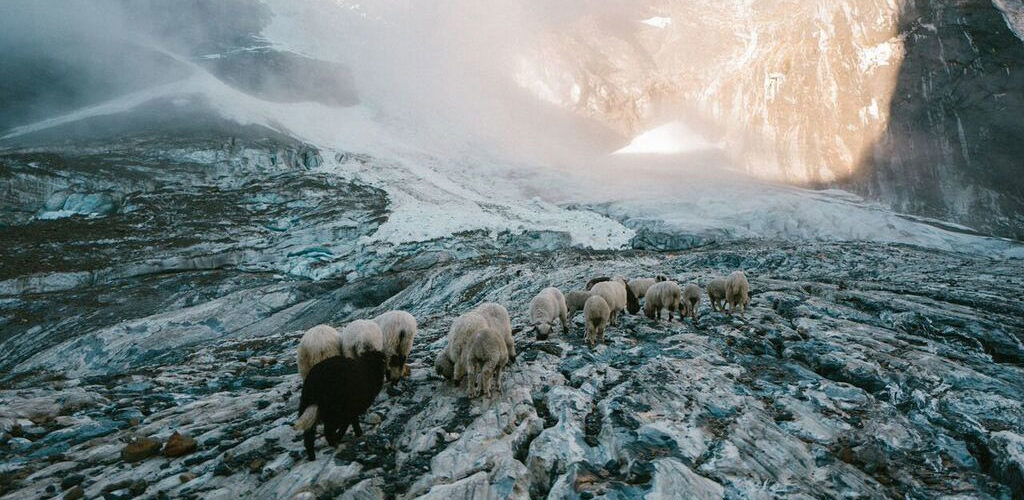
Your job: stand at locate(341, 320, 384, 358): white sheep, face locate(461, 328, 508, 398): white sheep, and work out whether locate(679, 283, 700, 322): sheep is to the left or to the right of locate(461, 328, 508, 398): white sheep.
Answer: left

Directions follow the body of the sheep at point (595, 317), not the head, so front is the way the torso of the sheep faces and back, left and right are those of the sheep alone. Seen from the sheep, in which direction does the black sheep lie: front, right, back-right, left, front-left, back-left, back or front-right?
back-left

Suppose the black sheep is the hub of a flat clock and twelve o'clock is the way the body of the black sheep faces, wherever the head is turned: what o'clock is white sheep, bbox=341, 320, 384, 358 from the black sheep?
The white sheep is roughly at 11 o'clock from the black sheep.

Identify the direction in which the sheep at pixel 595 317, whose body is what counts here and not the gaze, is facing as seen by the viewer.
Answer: away from the camera

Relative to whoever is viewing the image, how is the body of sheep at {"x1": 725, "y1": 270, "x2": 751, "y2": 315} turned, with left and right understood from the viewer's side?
facing away from the viewer

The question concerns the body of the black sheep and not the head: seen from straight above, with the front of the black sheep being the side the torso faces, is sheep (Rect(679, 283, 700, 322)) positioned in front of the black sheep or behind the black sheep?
in front

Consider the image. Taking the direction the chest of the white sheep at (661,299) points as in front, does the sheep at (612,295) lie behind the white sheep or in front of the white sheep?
in front

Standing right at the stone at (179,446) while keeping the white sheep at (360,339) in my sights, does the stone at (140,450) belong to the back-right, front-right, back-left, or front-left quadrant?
back-left

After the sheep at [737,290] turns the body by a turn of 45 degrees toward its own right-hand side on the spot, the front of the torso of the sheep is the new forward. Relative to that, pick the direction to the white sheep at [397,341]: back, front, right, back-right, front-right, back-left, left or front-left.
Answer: back

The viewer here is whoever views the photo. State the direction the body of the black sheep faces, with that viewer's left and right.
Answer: facing away from the viewer and to the right of the viewer

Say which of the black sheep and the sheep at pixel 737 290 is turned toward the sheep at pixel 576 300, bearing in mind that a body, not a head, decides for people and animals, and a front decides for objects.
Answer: the black sheep

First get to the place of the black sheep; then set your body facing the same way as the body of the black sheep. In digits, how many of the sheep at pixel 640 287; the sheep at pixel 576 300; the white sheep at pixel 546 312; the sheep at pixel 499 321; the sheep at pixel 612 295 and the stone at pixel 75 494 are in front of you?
5

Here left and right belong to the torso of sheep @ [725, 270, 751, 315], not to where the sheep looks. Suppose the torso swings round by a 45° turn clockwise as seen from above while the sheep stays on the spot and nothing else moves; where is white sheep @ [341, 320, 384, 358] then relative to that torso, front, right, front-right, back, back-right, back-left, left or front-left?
back
